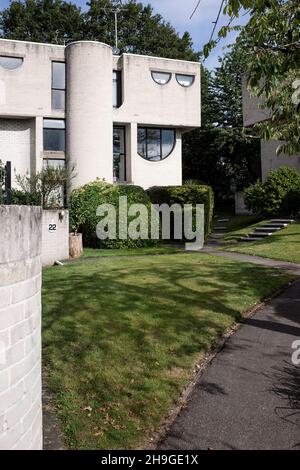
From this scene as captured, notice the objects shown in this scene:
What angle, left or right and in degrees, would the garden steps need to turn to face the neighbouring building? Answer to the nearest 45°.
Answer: approximately 135° to its right

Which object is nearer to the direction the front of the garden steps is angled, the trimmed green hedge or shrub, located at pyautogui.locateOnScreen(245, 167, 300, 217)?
the trimmed green hedge

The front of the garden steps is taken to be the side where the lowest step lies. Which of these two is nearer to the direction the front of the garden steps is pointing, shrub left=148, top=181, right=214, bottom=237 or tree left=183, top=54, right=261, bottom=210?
the shrub

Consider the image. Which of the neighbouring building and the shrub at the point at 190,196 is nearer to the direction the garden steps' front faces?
the shrub

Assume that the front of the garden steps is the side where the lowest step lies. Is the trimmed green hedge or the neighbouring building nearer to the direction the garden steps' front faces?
the trimmed green hedge

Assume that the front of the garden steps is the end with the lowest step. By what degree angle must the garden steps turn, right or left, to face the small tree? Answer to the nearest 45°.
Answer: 0° — it already faces it

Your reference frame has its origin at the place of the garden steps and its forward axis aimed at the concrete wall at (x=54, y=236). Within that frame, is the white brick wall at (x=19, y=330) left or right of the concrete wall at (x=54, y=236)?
left

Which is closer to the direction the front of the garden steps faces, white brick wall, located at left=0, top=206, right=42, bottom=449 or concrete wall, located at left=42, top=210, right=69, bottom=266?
the concrete wall

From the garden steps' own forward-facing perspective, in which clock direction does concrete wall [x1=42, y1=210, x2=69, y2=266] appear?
The concrete wall is roughly at 12 o'clock from the garden steps.

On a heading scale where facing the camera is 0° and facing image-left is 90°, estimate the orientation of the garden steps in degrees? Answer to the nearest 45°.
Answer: approximately 45°
